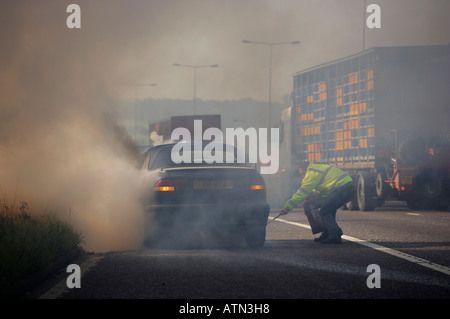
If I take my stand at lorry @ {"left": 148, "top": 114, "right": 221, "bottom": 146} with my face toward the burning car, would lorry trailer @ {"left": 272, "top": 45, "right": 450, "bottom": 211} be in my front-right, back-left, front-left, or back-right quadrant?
front-left

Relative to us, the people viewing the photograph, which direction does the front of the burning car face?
facing away from the viewer

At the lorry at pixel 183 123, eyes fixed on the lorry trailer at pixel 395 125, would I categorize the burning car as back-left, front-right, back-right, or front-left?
front-right

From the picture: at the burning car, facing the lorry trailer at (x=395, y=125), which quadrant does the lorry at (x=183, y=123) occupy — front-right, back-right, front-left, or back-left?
front-left

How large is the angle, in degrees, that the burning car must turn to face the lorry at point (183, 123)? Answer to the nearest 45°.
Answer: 0° — it already faces it

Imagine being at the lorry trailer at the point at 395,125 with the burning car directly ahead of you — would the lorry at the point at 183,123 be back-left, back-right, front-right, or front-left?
back-right

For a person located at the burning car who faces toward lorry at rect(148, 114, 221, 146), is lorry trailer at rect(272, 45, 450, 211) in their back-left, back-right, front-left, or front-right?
front-right

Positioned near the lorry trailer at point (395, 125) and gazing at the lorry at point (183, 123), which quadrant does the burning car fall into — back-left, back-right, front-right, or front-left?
back-left

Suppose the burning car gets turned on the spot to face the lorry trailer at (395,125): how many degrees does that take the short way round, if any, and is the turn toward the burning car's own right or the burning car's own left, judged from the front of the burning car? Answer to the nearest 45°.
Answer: approximately 45° to the burning car's own right
